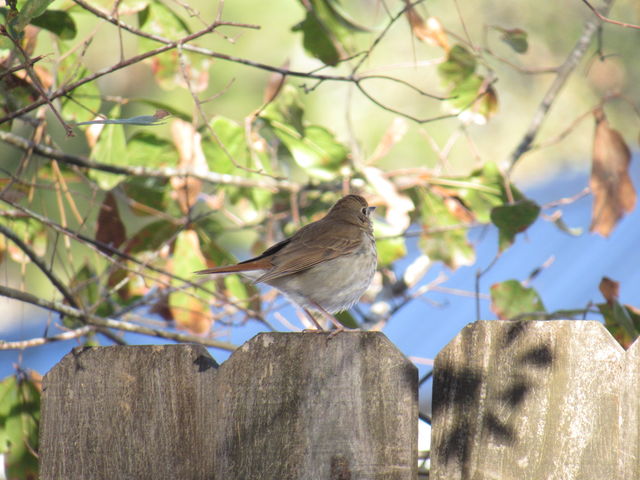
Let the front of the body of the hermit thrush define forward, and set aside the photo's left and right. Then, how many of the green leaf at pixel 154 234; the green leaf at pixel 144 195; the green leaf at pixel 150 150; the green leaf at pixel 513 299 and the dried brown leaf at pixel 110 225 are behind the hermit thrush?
4

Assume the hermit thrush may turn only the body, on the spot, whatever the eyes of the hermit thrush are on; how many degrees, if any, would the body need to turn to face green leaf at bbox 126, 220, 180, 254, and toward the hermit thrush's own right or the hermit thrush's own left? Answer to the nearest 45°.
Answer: approximately 180°

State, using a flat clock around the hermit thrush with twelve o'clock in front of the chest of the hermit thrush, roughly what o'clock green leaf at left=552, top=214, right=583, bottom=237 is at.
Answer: The green leaf is roughly at 12 o'clock from the hermit thrush.

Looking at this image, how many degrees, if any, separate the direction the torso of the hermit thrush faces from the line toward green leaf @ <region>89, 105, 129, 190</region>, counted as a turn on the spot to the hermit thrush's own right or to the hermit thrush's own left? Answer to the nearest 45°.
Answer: approximately 180°

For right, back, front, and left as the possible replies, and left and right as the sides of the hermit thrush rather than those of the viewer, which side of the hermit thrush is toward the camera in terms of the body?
right

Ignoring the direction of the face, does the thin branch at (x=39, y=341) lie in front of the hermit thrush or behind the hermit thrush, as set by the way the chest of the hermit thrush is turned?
behind
